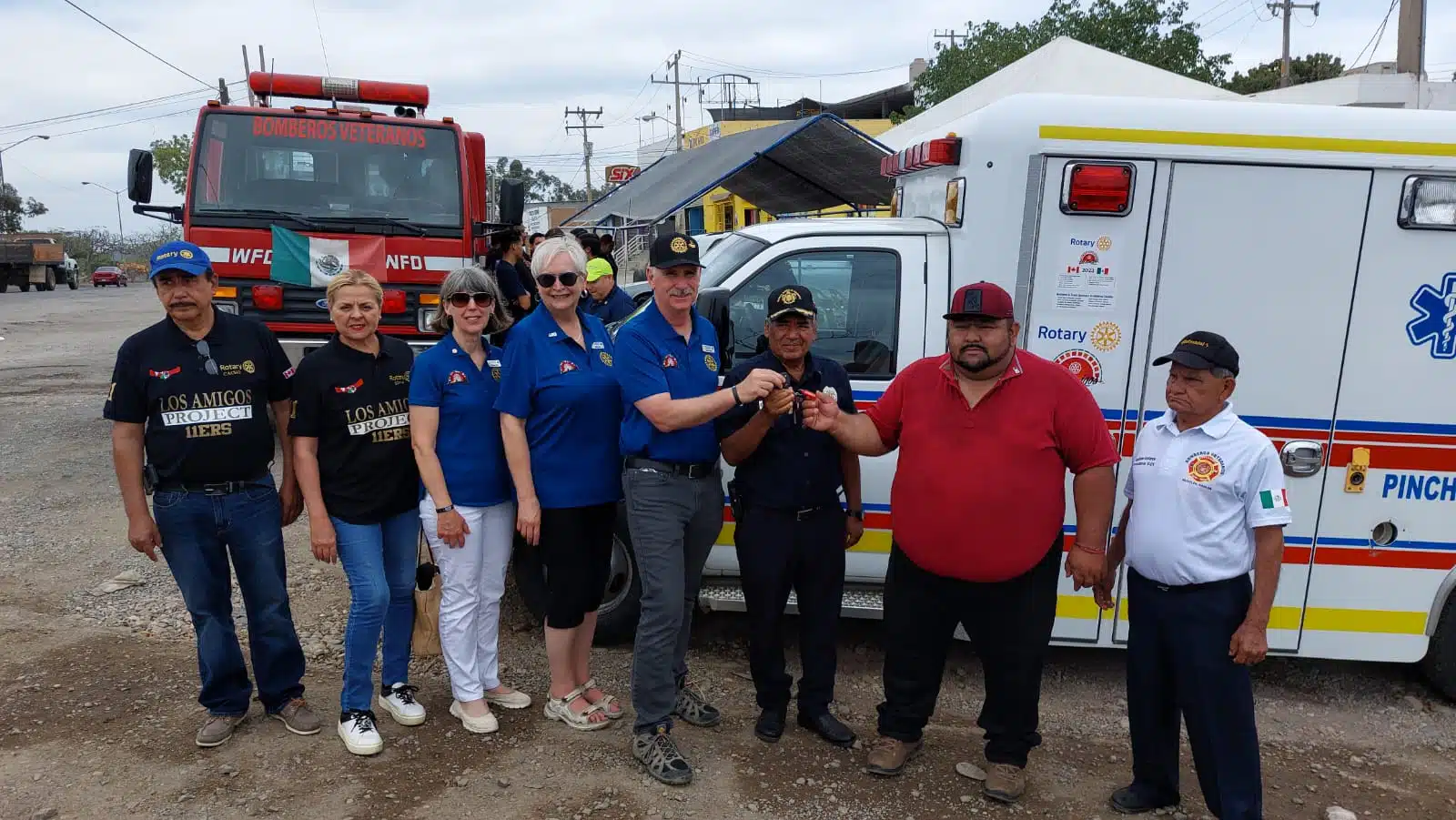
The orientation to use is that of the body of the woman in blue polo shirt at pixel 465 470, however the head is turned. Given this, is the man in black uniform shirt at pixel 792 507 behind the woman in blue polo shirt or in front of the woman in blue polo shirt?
in front

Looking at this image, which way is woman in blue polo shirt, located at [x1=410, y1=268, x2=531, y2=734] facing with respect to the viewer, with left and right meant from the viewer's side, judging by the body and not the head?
facing the viewer and to the right of the viewer

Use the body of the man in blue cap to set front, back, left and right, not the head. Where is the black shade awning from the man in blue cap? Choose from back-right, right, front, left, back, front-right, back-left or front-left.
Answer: back-left

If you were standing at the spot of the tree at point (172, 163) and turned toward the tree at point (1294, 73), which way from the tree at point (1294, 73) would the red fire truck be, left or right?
right

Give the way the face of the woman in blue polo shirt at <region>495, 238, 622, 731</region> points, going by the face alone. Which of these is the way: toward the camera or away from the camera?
toward the camera

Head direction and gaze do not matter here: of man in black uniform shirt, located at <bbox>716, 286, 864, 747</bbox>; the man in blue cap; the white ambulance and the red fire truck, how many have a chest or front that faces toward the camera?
3

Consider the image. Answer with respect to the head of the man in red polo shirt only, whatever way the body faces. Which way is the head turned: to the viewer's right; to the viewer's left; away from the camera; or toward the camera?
toward the camera

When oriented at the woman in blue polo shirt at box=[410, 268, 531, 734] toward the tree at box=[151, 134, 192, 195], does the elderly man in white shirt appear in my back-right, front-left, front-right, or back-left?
back-right

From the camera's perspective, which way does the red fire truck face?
toward the camera

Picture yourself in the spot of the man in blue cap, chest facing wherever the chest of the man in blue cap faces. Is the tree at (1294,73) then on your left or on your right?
on your left

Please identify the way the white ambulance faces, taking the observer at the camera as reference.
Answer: facing to the left of the viewer

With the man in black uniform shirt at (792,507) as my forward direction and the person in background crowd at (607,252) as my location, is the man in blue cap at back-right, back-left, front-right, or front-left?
front-right

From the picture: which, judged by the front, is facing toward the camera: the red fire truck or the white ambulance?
the red fire truck

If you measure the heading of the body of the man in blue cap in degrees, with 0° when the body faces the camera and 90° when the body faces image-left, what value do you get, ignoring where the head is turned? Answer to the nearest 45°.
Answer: approximately 0°

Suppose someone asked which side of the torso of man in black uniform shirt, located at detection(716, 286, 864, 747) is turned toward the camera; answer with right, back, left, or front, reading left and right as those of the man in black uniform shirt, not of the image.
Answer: front

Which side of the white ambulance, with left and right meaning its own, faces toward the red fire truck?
front

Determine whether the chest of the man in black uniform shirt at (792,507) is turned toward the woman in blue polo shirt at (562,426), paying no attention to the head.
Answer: no
